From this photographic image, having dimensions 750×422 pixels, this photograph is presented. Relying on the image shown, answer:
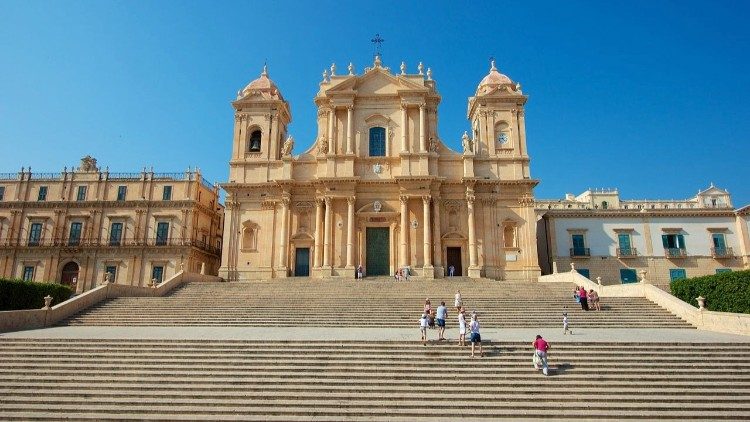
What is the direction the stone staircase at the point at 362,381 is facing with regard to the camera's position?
facing the viewer

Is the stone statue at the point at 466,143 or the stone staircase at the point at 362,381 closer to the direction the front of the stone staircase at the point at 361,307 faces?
the stone staircase

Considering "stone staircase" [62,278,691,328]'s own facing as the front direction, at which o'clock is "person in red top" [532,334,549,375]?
The person in red top is roughly at 11 o'clock from the stone staircase.

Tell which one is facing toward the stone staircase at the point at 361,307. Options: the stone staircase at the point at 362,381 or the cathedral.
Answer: the cathedral

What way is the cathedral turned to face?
toward the camera

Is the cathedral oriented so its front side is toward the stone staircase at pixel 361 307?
yes

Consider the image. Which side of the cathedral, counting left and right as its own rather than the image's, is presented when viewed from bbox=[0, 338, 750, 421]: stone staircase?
front

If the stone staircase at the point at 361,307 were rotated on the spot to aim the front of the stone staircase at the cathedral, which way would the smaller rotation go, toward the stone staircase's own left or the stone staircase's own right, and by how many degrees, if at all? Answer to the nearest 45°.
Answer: approximately 180°

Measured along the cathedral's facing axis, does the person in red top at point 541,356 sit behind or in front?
in front

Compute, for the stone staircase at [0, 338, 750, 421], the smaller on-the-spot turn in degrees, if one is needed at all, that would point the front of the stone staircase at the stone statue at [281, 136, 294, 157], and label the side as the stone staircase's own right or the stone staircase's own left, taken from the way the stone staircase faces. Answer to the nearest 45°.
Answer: approximately 180°

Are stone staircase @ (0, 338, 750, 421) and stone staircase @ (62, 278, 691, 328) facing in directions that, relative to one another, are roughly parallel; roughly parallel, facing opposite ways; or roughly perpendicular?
roughly parallel

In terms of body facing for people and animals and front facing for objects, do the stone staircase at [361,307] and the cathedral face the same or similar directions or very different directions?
same or similar directions

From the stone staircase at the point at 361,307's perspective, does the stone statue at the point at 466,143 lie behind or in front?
behind

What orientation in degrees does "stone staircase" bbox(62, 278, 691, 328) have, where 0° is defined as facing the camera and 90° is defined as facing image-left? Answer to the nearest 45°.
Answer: approximately 0°

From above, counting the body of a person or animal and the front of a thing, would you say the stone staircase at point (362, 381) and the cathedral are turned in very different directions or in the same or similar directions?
same or similar directions

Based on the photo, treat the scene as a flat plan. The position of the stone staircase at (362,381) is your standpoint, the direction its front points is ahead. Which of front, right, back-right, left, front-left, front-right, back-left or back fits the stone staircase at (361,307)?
back
